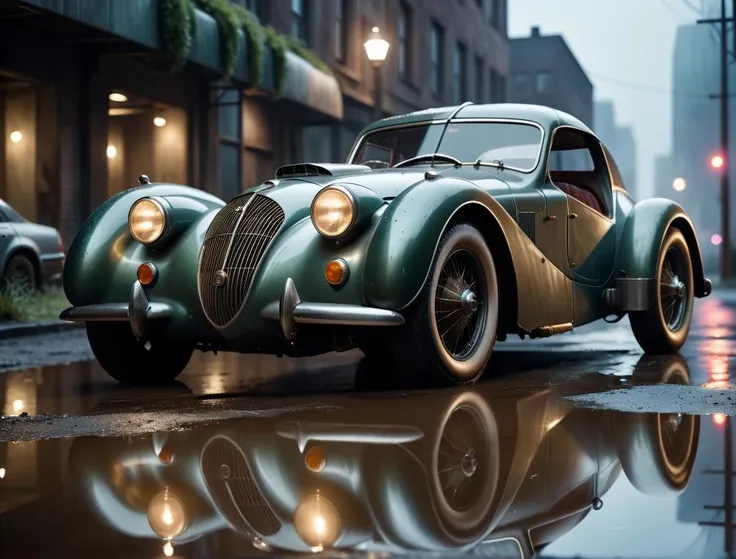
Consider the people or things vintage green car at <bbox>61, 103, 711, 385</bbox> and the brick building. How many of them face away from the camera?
0

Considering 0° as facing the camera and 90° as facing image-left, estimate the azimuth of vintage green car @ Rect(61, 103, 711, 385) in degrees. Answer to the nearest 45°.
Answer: approximately 45°

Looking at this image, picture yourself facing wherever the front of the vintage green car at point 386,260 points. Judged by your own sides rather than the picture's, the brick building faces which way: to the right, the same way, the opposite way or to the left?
to the left

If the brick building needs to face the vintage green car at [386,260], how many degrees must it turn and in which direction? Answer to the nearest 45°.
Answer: approximately 45° to its right
